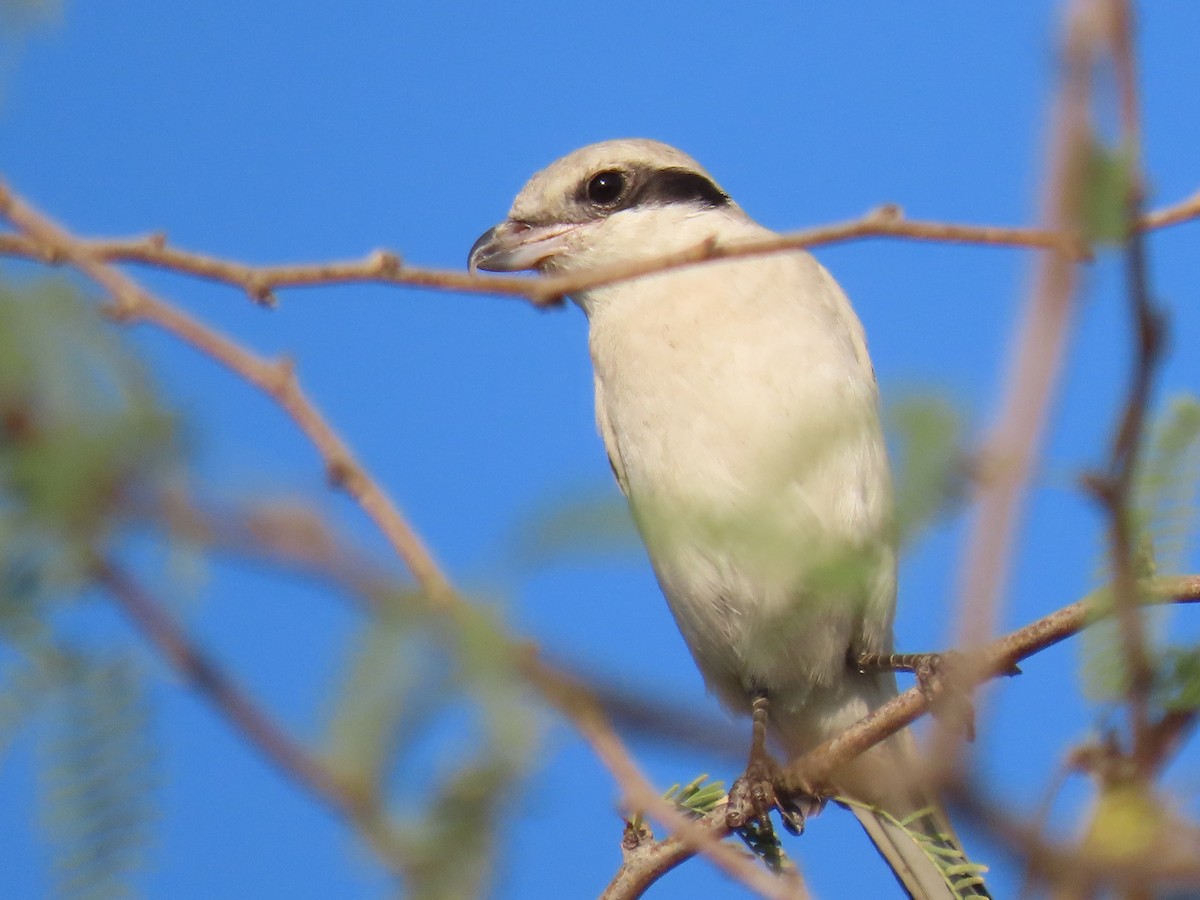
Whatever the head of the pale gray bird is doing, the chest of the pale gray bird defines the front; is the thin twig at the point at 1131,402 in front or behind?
in front

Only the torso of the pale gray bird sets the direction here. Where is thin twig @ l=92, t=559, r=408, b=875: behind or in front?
in front

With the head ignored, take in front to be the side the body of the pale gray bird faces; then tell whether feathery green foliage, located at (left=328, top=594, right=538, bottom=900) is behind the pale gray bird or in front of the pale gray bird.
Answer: in front

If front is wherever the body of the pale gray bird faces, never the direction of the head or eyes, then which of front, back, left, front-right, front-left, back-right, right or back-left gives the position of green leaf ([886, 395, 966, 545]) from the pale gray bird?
front-left

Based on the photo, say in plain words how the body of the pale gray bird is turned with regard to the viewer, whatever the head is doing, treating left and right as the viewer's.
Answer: facing the viewer and to the left of the viewer
